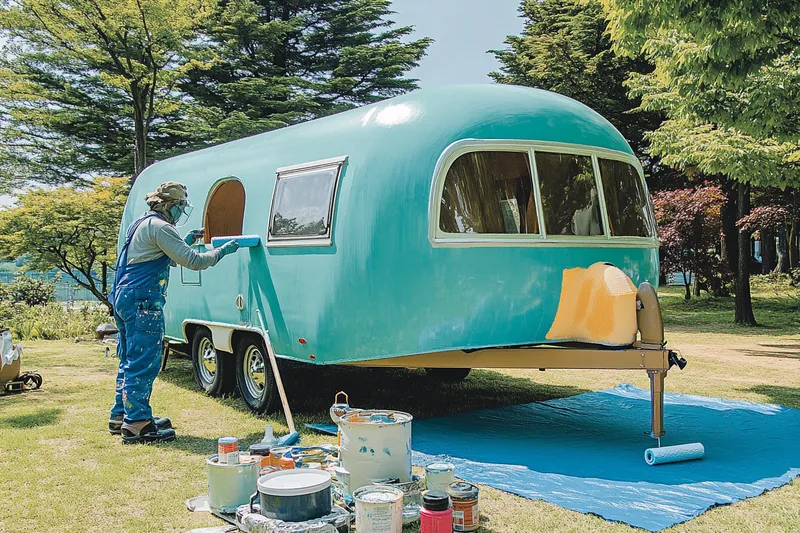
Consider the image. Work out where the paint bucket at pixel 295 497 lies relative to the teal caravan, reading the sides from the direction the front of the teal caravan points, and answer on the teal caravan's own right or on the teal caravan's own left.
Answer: on the teal caravan's own right

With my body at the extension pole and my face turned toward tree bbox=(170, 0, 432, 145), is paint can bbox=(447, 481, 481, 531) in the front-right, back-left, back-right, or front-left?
back-right

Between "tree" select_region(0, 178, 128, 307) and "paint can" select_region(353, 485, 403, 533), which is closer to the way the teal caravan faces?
the paint can

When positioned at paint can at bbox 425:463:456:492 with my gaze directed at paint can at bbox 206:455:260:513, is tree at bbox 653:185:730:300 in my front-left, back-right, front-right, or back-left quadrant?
back-right

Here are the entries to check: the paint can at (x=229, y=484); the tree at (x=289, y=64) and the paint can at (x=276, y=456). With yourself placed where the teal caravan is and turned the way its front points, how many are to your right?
2

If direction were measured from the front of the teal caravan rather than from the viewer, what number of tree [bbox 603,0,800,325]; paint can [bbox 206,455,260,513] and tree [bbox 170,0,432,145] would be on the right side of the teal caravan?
1

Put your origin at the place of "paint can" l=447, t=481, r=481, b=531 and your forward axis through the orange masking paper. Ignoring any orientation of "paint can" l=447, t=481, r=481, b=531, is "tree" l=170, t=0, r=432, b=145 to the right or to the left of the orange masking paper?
left

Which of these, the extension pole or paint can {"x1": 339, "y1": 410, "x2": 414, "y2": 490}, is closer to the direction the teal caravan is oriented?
the paint can

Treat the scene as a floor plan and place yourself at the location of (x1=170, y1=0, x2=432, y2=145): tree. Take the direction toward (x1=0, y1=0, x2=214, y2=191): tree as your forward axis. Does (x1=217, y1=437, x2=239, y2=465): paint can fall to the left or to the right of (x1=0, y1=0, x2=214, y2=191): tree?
left

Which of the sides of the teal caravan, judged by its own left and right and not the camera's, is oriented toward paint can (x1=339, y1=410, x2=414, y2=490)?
right

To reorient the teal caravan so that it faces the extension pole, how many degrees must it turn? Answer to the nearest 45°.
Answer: approximately 135° to its right

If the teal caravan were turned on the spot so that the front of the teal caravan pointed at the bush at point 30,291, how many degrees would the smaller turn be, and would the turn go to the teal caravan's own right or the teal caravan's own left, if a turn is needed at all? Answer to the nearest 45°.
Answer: approximately 180°

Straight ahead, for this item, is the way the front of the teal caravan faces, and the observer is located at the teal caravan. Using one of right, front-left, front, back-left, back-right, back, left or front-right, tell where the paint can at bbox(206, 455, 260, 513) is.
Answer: right

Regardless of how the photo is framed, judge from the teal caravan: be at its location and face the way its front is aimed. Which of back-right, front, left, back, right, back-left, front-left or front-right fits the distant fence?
back

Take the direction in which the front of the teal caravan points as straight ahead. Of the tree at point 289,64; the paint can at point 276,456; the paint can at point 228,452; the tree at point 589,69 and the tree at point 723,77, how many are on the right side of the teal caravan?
2

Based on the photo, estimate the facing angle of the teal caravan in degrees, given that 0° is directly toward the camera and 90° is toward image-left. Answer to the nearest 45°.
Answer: approximately 315°
